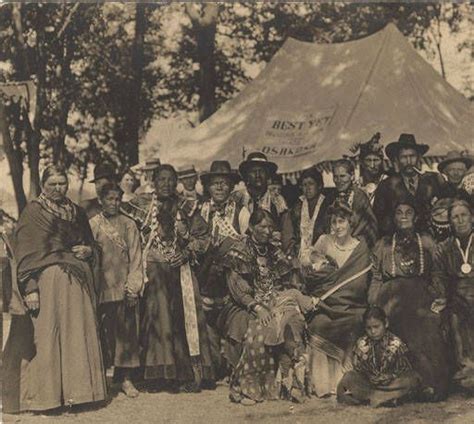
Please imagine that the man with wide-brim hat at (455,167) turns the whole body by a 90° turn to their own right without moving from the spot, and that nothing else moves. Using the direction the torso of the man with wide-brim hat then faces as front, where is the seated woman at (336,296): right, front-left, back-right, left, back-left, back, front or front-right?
front-left

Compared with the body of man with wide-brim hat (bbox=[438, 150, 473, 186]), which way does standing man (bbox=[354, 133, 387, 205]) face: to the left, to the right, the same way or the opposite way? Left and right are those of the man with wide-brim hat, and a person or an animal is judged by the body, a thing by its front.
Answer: the same way

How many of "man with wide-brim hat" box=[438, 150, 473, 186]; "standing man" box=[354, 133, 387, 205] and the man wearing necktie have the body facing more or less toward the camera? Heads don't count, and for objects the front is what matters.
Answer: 3

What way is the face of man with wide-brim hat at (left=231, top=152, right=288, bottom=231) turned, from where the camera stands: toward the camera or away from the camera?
toward the camera

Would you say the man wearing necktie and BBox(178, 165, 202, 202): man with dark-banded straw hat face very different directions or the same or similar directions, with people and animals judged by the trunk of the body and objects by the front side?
same or similar directions

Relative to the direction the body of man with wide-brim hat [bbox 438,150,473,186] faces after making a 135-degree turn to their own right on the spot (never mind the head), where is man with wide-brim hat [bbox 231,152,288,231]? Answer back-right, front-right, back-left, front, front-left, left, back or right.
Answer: front-left

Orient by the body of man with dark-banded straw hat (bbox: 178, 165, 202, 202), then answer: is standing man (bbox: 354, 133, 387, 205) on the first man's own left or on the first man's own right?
on the first man's own left

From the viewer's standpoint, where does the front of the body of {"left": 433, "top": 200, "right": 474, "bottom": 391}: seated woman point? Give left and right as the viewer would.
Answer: facing the viewer

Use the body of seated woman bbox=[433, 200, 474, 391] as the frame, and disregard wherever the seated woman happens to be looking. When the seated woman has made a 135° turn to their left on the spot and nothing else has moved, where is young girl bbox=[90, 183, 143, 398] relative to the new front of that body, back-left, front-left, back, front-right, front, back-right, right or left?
back-left

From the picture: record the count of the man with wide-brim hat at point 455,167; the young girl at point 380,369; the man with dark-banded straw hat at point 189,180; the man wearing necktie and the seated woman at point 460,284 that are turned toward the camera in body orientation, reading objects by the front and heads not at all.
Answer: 5

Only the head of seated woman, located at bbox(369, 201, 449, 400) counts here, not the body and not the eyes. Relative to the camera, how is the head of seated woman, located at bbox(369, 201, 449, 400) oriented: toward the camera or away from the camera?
toward the camera

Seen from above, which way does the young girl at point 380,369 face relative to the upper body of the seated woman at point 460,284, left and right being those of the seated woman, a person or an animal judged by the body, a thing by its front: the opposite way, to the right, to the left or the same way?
the same way

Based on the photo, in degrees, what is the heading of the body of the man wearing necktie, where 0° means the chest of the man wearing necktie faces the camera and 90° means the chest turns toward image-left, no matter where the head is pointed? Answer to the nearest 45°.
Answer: approximately 0°
